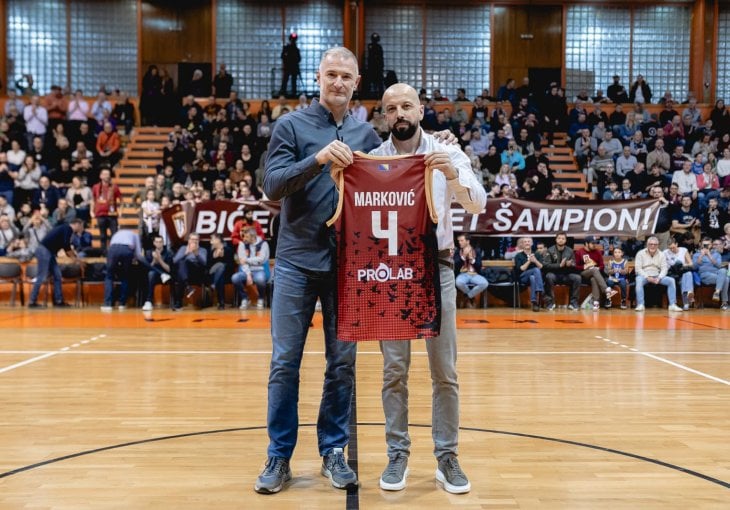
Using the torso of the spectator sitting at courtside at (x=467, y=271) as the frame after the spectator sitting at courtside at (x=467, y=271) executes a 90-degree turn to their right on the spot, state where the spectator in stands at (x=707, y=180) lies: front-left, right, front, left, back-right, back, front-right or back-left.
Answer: back-right

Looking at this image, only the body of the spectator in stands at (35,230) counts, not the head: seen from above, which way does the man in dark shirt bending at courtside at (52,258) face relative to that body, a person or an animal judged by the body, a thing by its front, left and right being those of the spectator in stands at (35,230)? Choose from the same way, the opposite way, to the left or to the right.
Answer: to the left

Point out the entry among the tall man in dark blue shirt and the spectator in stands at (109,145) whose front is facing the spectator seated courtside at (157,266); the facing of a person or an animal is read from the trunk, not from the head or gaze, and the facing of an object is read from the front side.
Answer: the spectator in stands at (109,145)

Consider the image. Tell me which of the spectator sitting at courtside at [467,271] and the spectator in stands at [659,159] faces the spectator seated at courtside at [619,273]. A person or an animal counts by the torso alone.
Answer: the spectator in stands at [659,159]

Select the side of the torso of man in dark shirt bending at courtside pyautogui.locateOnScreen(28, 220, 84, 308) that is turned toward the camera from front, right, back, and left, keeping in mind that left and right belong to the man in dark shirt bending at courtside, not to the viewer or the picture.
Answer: right
